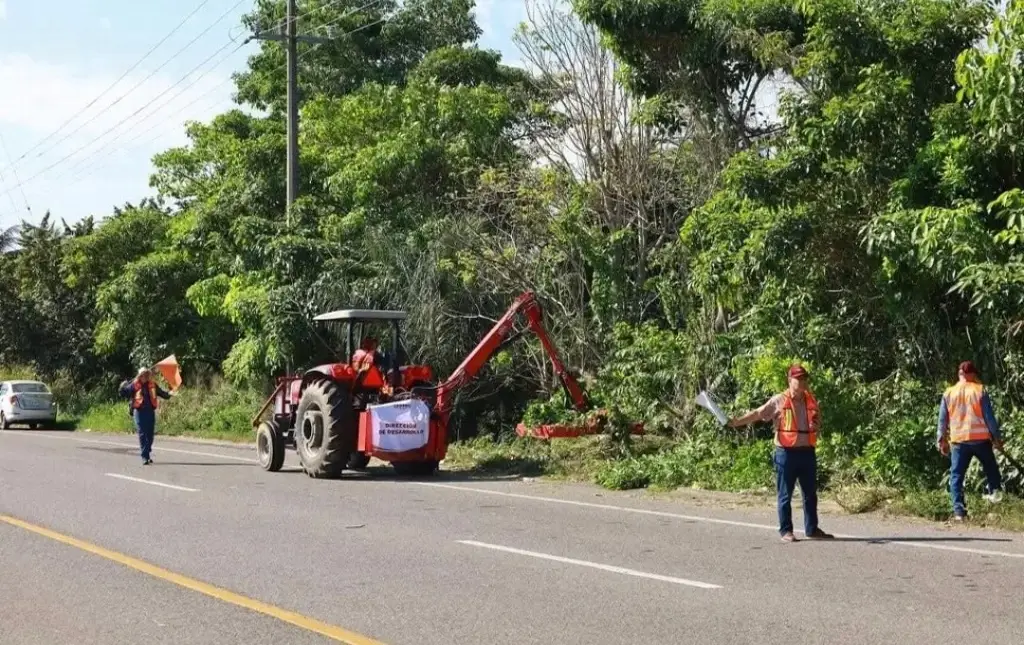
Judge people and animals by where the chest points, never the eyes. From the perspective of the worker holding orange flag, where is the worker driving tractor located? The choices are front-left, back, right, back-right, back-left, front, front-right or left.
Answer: front-left

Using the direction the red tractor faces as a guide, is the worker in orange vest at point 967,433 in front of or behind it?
behind

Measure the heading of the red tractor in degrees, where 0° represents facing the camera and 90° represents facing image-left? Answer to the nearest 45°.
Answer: approximately 135°

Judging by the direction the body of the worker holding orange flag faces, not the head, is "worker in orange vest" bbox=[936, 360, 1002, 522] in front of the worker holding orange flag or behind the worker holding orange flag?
in front

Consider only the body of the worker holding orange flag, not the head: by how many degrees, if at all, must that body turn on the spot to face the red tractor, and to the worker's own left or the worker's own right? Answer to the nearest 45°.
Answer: approximately 45° to the worker's own left
